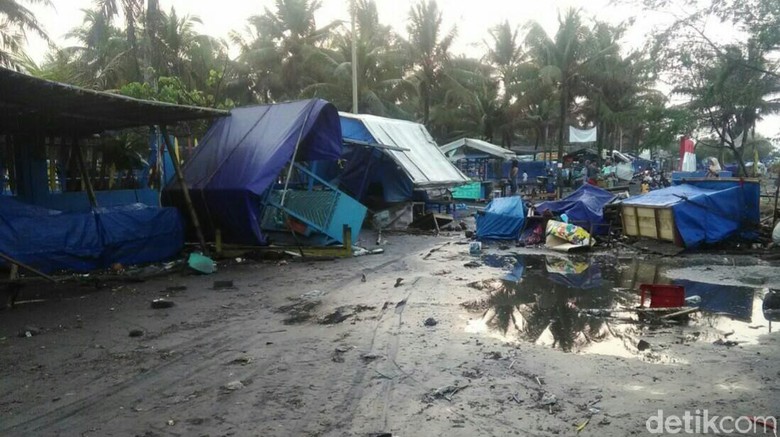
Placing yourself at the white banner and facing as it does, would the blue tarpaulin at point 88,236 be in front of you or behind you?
in front

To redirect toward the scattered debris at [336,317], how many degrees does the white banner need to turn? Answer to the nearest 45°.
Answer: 0° — it already faces it

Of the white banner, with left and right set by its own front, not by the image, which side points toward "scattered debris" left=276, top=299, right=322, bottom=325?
front

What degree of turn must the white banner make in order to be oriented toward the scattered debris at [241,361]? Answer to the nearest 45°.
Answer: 0° — it already faces it

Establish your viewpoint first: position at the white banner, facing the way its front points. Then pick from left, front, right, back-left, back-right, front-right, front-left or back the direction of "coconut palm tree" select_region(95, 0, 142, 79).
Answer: front-right

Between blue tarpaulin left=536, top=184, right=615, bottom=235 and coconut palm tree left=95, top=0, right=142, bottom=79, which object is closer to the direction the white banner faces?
the blue tarpaulin

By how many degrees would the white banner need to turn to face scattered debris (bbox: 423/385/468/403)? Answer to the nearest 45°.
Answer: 0° — it already faces it

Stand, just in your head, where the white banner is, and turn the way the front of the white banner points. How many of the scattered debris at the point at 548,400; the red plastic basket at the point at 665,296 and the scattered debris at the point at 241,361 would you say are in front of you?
3

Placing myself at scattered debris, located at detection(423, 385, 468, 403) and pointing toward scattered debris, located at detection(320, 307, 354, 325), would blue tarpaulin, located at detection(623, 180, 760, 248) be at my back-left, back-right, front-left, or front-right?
front-right

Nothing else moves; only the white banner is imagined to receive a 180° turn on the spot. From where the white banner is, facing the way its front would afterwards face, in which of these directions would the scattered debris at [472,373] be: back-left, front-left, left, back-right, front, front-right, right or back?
back

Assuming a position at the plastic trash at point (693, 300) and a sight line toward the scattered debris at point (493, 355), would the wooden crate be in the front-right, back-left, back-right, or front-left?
back-right

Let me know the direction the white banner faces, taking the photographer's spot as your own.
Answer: facing the viewer

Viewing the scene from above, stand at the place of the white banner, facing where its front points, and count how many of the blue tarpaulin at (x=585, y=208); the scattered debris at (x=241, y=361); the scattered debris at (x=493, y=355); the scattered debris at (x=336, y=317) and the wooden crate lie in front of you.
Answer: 5

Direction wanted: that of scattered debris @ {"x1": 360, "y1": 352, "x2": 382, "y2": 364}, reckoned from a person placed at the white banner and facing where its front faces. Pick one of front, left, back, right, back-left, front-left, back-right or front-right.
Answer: front

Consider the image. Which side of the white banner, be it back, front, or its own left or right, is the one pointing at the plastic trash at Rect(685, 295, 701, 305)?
front

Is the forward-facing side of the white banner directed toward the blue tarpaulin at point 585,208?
yes
